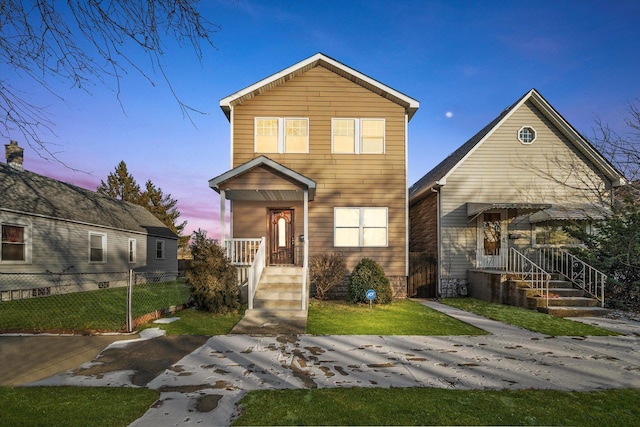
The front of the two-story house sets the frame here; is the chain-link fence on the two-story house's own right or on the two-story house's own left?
on the two-story house's own right

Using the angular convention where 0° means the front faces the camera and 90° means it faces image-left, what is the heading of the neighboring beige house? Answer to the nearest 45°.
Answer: approximately 0°

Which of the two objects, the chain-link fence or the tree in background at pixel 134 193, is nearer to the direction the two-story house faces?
the chain-link fence

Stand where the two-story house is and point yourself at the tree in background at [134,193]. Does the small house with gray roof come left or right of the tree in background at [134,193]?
left

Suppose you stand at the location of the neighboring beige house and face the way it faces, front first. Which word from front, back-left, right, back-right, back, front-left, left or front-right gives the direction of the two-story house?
front-right

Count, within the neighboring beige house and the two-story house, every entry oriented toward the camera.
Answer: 2

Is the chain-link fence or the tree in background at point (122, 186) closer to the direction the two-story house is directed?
the chain-link fence
